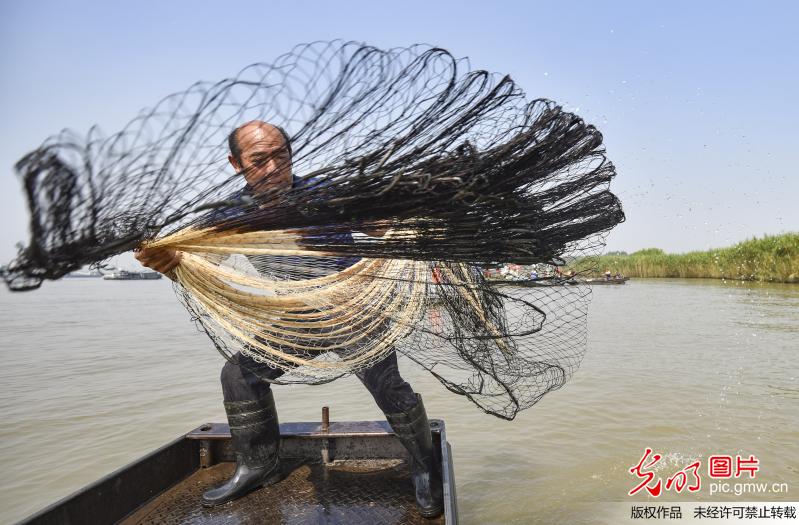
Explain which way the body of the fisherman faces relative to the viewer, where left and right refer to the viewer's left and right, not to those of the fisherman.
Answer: facing the viewer
